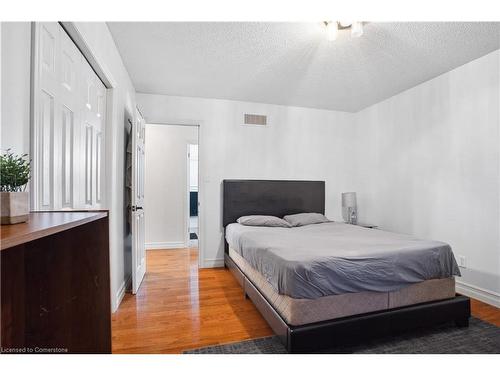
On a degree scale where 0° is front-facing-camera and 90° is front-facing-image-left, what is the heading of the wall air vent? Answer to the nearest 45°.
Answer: approximately 0°

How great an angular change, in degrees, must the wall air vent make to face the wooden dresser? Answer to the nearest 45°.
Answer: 0° — it already faces it

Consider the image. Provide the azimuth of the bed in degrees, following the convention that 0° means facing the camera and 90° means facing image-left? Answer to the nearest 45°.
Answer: approximately 315°

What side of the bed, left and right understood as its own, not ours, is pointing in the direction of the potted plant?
right

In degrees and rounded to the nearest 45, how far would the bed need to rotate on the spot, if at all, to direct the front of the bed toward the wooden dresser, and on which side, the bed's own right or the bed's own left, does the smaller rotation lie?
approximately 90° to the bed's own right

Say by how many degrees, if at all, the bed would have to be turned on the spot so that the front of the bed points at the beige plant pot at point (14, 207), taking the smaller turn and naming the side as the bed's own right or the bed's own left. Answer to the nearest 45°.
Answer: approximately 90° to the bed's own right

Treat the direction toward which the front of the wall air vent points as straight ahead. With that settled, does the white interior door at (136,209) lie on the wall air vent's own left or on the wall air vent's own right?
on the wall air vent's own right

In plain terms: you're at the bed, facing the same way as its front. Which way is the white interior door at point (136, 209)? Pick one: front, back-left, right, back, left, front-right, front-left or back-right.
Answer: back-right
